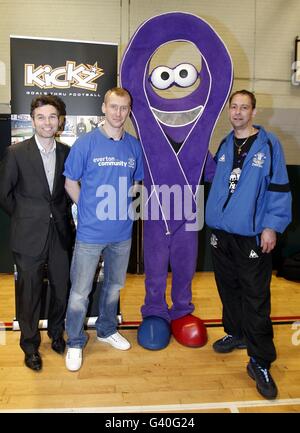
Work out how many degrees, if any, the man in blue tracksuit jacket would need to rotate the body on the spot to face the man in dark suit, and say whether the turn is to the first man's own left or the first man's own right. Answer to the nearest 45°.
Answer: approximately 45° to the first man's own right

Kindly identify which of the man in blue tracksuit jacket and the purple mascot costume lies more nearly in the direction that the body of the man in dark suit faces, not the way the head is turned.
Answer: the man in blue tracksuit jacket

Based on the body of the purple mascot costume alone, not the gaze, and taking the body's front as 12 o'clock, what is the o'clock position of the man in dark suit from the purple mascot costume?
The man in dark suit is roughly at 2 o'clock from the purple mascot costume.

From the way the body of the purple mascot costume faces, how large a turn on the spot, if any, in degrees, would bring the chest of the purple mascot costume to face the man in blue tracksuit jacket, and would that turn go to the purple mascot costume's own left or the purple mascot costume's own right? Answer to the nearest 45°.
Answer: approximately 45° to the purple mascot costume's own left

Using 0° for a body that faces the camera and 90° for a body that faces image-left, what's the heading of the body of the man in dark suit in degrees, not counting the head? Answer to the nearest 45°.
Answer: approximately 315°
